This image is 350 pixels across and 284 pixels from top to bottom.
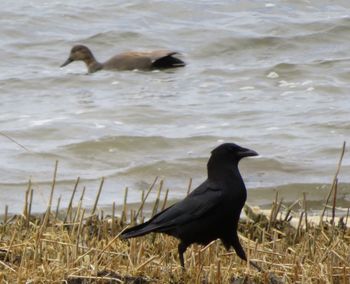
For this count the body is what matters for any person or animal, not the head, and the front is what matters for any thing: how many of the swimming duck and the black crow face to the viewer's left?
1

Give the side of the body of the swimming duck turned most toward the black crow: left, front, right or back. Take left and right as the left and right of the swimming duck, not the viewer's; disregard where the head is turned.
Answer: left

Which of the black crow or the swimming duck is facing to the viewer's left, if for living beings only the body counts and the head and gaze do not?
the swimming duck

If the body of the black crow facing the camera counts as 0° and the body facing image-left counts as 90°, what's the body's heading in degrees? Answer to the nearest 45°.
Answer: approximately 270°

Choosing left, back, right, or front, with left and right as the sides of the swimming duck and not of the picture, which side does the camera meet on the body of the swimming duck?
left

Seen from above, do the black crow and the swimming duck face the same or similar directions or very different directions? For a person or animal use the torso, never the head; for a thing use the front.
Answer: very different directions
